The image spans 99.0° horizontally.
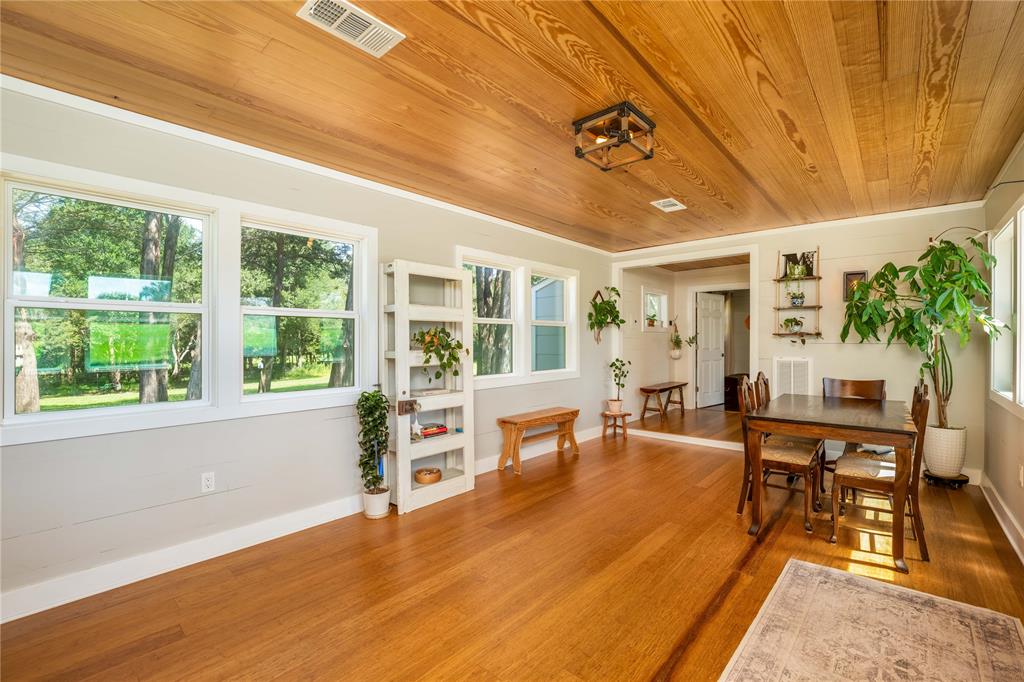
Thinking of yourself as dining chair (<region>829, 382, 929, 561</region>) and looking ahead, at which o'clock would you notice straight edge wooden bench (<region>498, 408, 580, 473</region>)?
The straight edge wooden bench is roughly at 12 o'clock from the dining chair.

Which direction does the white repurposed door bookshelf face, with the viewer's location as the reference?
facing the viewer and to the right of the viewer

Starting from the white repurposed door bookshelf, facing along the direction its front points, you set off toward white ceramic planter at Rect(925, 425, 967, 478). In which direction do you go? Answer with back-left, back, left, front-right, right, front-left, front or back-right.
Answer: front-left

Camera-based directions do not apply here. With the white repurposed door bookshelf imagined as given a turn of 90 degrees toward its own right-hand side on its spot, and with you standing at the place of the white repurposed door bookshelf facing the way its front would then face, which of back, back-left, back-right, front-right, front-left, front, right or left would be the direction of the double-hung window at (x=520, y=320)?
back

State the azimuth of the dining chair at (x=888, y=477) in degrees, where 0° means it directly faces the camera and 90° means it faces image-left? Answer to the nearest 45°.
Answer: approximately 90°

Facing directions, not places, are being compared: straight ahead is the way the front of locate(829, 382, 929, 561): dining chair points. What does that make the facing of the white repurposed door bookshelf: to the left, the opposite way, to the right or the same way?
the opposite way

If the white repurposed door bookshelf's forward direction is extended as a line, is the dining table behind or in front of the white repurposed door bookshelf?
in front

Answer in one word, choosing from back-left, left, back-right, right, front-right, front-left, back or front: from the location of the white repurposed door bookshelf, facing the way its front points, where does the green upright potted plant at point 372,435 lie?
right

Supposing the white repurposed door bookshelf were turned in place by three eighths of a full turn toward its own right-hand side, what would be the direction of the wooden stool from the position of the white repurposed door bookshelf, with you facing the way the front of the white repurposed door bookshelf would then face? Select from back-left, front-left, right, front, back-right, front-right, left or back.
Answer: back-right

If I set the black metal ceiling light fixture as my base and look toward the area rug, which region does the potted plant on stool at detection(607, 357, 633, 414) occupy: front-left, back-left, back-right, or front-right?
back-left

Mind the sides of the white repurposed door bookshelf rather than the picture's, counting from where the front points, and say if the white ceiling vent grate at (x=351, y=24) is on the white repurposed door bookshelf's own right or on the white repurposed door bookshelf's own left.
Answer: on the white repurposed door bookshelf's own right

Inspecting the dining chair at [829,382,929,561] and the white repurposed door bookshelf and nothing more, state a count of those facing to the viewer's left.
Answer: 1

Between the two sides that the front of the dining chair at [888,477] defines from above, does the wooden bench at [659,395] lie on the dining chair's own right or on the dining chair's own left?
on the dining chair's own right

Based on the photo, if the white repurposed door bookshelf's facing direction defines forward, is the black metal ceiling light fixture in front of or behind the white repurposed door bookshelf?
in front

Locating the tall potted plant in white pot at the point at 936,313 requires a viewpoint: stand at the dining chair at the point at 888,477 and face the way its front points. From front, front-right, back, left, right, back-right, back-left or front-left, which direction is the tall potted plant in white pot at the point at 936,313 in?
right

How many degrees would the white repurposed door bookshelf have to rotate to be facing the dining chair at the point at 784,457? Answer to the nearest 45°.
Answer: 0° — it already faces it

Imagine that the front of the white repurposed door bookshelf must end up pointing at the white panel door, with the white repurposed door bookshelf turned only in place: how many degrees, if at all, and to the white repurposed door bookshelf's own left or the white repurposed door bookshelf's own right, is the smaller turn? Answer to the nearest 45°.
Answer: approximately 90° to the white repurposed door bookshelf's own left

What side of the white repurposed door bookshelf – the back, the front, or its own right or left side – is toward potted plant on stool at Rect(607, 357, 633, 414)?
left
